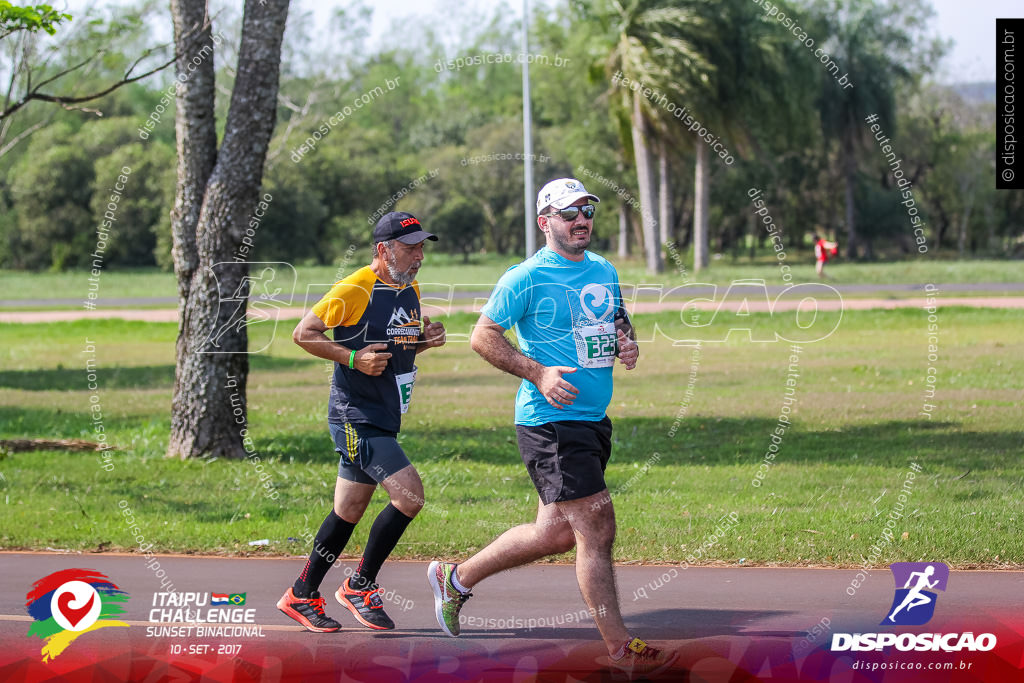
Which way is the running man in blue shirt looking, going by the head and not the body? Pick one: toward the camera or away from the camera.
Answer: toward the camera

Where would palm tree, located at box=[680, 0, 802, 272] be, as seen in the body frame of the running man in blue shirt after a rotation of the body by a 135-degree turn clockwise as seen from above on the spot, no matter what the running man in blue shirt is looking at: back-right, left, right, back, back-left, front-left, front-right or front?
right

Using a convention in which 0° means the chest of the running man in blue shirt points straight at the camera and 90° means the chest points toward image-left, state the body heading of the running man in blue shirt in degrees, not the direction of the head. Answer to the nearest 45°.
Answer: approximately 315°

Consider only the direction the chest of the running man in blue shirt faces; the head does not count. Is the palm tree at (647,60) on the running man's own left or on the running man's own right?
on the running man's own left
